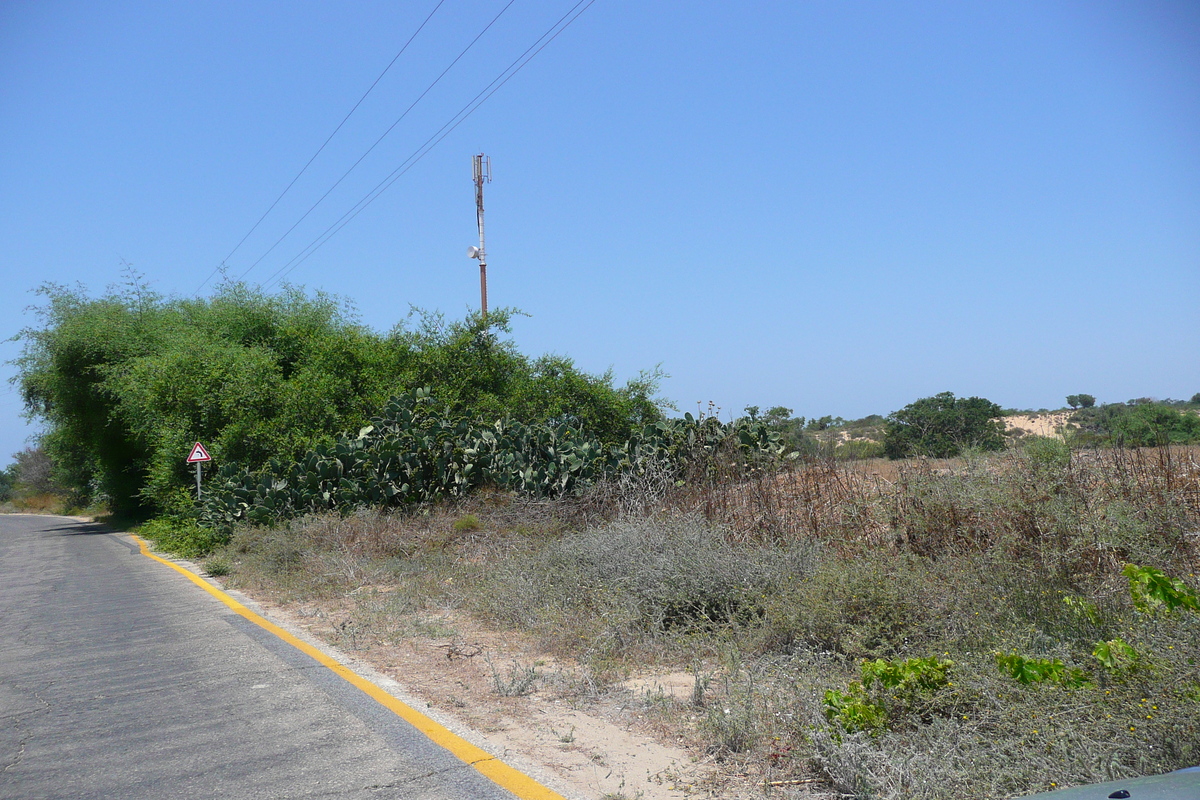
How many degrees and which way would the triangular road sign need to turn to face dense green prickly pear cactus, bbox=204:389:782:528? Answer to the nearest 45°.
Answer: approximately 45° to its left

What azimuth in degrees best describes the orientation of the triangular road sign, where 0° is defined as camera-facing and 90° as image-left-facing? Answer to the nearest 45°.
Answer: approximately 0°
